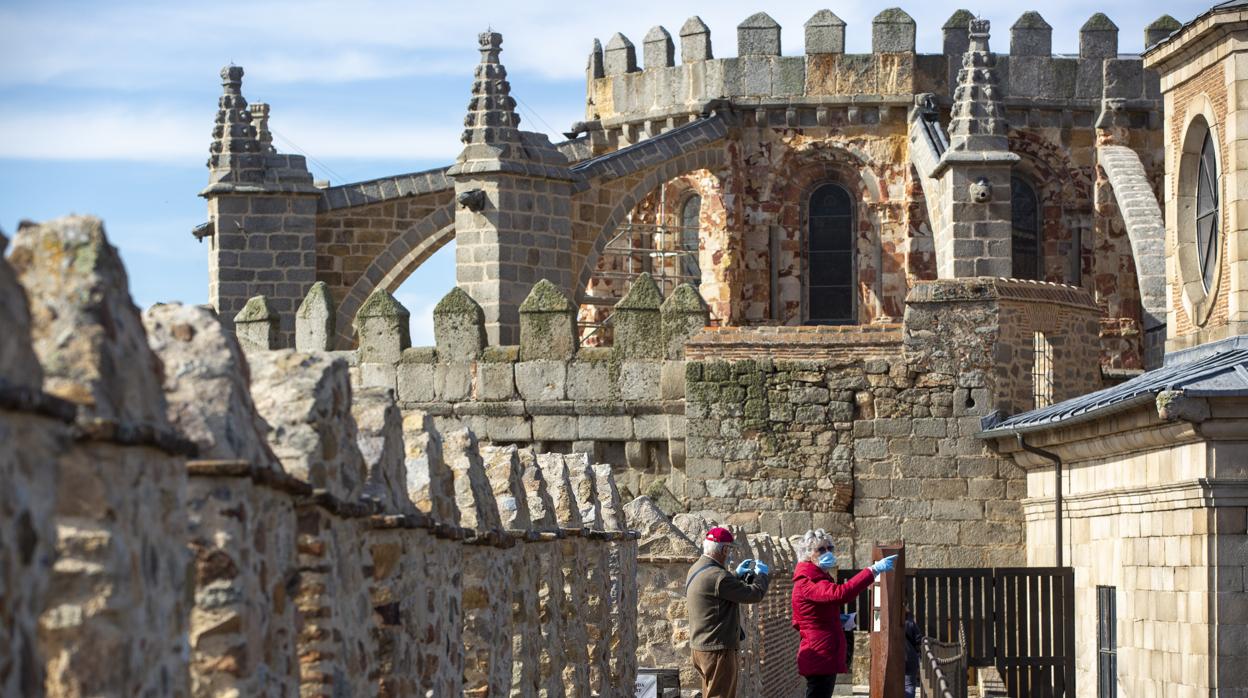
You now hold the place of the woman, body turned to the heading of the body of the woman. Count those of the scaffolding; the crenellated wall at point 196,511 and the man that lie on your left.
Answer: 1

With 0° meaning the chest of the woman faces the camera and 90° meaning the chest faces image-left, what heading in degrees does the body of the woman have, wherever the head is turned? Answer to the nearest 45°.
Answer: approximately 270°

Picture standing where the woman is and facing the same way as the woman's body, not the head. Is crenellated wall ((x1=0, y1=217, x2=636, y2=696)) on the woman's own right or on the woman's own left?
on the woman's own right

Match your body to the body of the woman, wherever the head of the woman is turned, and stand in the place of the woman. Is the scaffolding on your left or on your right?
on your left

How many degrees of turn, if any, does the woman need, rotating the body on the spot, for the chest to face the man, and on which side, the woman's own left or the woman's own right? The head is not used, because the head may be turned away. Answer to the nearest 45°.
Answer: approximately 135° to the woman's own right
